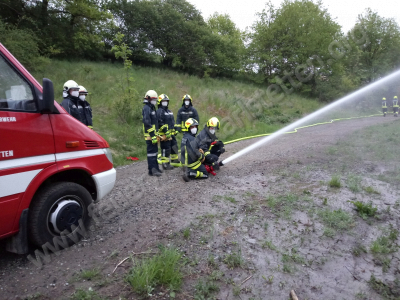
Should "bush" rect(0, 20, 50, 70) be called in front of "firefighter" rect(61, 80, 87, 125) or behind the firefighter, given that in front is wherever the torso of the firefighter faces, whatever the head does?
behind

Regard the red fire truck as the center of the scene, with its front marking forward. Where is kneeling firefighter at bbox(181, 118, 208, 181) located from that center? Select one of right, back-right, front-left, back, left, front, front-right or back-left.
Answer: front-left

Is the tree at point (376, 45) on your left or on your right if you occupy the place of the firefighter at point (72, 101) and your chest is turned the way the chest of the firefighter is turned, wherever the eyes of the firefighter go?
on your left

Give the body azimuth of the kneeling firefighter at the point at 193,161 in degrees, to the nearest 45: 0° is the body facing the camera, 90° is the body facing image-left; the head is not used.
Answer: approximately 270°

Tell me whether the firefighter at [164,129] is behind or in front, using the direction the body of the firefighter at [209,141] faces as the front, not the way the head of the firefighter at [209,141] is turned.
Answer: behind

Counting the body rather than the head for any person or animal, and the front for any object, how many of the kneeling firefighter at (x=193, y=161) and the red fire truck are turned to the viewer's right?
2

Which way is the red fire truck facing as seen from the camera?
to the viewer's right

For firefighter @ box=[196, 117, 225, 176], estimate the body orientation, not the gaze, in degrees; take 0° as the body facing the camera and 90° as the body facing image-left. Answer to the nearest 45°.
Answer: approximately 315°

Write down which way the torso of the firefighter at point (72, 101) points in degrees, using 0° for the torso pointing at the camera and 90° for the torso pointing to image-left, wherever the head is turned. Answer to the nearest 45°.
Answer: approximately 315°
